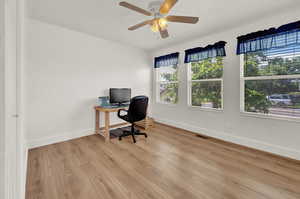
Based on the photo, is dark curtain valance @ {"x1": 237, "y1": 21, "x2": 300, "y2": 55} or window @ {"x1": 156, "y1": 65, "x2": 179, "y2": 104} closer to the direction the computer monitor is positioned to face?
the dark curtain valance

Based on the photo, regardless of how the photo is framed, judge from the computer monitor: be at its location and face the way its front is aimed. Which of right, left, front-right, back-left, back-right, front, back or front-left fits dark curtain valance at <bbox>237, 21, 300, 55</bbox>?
front-left

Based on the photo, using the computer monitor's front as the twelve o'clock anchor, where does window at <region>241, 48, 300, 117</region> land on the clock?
The window is roughly at 10 o'clock from the computer monitor.

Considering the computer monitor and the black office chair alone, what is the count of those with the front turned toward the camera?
1

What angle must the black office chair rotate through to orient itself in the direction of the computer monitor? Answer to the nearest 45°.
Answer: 0° — it already faces it

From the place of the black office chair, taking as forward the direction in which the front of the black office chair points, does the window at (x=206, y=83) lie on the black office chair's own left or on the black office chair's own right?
on the black office chair's own right

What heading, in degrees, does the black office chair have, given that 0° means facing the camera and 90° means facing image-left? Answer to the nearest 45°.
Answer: approximately 135°

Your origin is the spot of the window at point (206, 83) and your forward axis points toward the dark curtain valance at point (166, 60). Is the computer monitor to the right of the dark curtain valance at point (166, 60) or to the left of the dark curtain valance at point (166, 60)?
left

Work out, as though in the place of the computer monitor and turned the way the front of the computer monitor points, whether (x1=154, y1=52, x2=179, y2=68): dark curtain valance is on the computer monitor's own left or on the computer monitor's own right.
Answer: on the computer monitor's own left
